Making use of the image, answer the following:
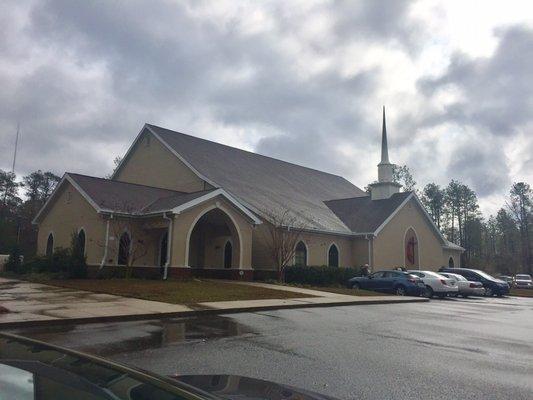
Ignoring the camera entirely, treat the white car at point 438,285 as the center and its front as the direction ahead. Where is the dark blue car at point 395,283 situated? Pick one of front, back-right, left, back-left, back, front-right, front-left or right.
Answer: left

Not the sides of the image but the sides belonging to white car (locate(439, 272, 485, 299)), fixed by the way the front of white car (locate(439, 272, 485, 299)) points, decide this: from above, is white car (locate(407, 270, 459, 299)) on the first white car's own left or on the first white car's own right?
on the first white car's own left

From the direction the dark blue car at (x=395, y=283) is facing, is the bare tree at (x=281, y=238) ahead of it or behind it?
ahead

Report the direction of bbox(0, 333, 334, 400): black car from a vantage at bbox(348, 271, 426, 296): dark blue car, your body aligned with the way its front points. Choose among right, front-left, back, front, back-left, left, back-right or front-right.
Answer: back-left

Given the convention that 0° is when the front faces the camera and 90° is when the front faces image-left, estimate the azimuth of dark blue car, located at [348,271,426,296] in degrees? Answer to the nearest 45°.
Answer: approximately 135°

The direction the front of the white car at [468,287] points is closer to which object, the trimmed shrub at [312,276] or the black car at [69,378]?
the trimmed shrub

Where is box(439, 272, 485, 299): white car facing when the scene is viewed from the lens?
facing away from the viewer and to the left of the viewer

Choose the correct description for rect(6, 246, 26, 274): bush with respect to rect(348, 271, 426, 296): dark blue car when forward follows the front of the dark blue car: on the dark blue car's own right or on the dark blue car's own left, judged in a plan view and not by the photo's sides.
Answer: on the dark blue car's own left

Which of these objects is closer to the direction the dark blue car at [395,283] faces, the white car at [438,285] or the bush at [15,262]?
the bush

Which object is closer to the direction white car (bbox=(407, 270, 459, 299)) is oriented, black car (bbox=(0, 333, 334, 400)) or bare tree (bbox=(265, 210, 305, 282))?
the bare tree
